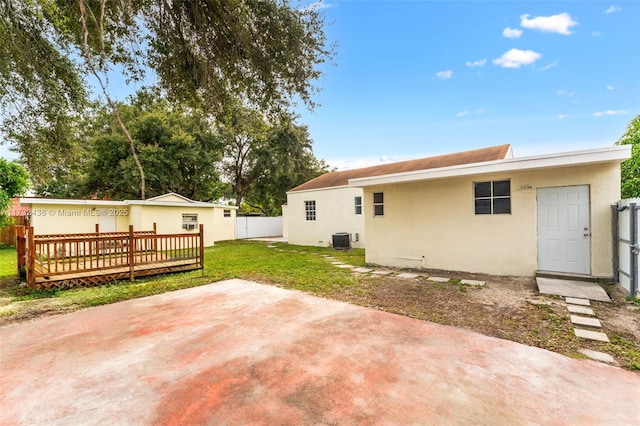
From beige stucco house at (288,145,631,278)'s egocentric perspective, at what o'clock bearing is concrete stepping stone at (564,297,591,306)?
The concrete stepping stone is roughly at 10 o'clock from the beige stucco house.

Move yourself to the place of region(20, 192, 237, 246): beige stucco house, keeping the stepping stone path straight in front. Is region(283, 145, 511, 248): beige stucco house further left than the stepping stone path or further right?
left

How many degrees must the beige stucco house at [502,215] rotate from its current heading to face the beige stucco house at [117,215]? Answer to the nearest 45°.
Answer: approximately 45° to its right

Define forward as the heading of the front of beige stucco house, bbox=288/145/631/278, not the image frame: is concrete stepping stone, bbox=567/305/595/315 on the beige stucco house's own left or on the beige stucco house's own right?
on the beige stucco house's own left

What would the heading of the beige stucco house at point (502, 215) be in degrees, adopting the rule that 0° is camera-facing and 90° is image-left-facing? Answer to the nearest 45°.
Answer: approximately 45°

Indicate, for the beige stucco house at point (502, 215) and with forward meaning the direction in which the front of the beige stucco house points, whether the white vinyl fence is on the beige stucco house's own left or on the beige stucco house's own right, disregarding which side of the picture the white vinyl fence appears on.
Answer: on the beige stucco house's own right

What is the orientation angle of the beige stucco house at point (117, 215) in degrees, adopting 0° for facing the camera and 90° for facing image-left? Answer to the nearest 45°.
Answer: approximately 0°
